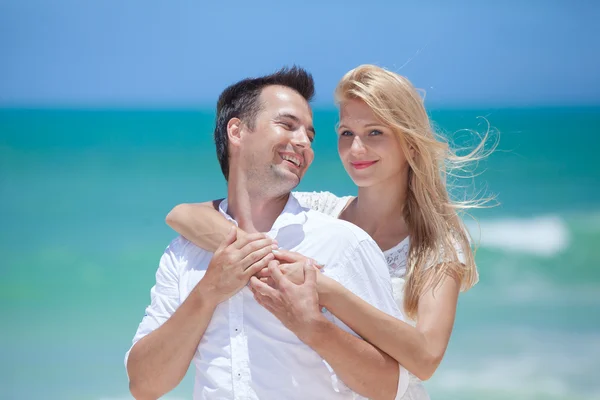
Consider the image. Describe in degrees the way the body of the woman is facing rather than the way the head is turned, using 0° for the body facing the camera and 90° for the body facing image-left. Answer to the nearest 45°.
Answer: approximately 45°

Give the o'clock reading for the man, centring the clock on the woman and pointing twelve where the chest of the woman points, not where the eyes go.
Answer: The man is roughly at 12 o'clock from the woman.
